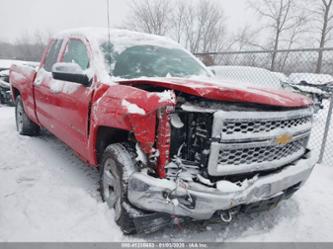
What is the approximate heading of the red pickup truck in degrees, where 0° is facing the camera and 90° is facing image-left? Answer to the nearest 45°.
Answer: approximately 315°

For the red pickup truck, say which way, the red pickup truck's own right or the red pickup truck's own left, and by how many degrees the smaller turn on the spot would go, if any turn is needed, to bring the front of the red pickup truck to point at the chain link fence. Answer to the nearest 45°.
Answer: approximately 90° to the red pickup truck's own left
